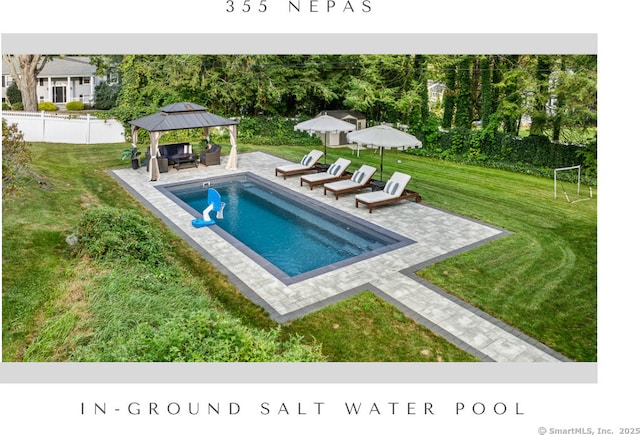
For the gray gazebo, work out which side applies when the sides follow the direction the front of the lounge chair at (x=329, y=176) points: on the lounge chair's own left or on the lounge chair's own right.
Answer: on the lounge chair's own right

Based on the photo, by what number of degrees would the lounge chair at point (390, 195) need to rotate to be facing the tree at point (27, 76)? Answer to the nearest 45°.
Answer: approximately 90° to its right

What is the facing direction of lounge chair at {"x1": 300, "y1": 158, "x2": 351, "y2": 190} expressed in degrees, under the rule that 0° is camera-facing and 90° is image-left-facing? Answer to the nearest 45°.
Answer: approximately 45°

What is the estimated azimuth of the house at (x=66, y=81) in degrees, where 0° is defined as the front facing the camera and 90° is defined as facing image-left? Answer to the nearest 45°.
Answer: approximately 0°
